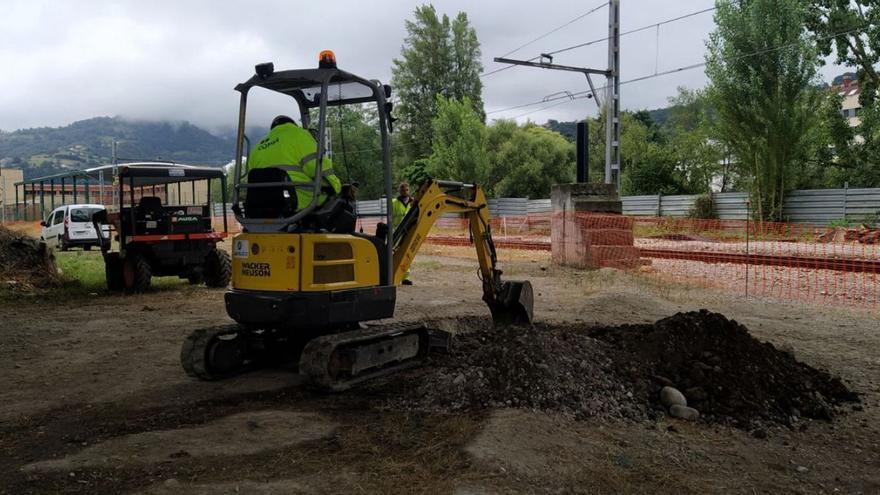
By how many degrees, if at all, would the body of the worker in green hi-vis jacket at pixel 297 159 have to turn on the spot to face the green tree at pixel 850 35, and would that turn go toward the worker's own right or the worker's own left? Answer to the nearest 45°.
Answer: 0° — they already face it

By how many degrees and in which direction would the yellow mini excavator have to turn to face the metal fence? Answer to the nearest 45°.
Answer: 0° — it already faces it

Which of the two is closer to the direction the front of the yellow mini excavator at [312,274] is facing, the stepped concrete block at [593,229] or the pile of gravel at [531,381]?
the stepped concrete block

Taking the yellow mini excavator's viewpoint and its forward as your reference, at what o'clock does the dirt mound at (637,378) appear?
The dirt mound is roughly at 2 o'clock from the yellow mini excavator.

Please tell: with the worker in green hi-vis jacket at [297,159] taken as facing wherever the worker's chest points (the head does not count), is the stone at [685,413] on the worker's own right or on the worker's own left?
on the worker's own right

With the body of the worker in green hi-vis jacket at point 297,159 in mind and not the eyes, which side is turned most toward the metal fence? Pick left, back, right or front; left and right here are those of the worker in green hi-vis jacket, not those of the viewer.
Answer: front

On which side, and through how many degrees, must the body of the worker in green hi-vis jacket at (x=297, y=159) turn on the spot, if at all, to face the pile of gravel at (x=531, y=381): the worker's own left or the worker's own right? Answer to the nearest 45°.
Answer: approximately 45° to the worker's own right

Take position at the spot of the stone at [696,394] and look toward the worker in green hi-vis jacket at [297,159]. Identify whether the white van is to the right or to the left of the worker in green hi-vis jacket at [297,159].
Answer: right

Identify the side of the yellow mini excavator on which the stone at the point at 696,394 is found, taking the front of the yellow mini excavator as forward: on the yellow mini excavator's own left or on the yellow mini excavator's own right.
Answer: on the yellow mini excavator's own right

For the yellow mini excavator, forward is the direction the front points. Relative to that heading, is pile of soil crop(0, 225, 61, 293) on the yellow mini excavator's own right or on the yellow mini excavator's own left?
on the yellow mini excavator's own left

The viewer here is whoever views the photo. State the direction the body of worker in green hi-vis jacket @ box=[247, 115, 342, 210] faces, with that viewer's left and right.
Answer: facing away from the viewer and to the right of the viewer

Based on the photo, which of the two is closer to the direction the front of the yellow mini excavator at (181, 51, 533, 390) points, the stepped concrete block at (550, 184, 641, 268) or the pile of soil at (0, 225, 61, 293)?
the stepped concrete block

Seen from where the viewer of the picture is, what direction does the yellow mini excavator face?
facing away from the viewer and to the right of the viewer

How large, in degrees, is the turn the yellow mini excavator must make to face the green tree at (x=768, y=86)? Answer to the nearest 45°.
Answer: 0° — it already faces it

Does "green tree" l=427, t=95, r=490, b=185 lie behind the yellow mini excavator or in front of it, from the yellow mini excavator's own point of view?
in front

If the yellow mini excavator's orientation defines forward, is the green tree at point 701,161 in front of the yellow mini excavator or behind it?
in front
